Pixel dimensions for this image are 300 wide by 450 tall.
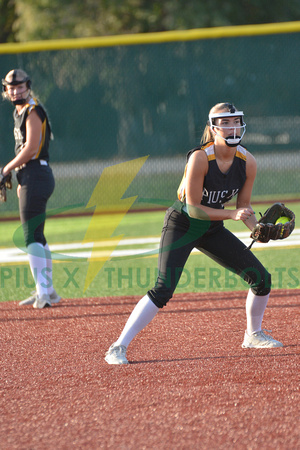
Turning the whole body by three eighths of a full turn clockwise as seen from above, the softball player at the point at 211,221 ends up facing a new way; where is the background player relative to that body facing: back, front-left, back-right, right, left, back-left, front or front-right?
front-right

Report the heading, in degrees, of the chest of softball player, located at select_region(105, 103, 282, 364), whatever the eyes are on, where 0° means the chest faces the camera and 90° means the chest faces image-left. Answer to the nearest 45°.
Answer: approximately 315°

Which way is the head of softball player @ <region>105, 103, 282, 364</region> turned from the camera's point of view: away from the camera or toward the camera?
toward the camera
